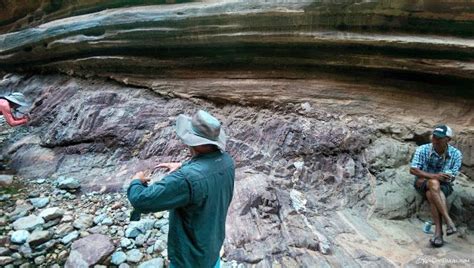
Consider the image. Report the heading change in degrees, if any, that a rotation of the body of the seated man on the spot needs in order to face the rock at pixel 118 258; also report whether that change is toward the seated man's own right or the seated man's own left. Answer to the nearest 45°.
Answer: approximately 45° to the seated man's own right

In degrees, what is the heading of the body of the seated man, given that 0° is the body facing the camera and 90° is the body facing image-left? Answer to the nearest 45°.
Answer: approximately 0°

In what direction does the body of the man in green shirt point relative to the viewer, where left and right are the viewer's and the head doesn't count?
facing away from the viewer and to the left of the viewer

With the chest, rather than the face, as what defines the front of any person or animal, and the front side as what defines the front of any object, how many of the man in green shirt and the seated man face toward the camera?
1

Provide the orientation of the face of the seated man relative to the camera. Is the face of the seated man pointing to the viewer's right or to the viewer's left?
to the viewer's left

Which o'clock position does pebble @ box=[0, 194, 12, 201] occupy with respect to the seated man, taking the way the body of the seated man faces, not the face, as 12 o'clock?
The pebble is roughly at 2 o'clock from the seated man.

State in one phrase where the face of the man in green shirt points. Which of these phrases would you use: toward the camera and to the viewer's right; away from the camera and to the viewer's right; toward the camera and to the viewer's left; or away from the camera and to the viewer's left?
away from the camera and to the viewer's left
